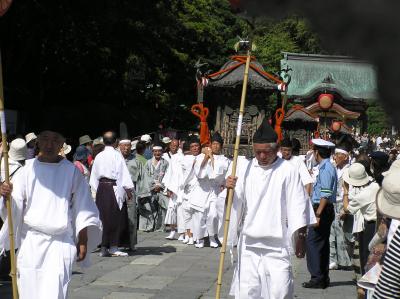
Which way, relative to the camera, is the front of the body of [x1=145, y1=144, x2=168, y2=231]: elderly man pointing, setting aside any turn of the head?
toward the camera

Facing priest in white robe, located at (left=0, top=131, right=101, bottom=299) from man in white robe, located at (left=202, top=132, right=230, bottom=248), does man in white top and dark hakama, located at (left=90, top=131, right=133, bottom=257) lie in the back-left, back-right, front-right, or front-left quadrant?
front-right

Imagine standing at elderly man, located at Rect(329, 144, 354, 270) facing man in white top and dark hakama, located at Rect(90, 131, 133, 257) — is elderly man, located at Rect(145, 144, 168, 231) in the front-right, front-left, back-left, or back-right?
front-right

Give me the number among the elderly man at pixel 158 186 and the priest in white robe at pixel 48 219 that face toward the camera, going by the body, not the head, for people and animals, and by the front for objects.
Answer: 2

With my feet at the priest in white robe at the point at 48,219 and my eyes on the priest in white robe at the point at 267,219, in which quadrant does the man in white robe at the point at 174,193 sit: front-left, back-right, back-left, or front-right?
front-left

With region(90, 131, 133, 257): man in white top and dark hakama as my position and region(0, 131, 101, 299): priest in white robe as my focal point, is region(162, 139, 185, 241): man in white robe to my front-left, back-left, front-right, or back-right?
back-left

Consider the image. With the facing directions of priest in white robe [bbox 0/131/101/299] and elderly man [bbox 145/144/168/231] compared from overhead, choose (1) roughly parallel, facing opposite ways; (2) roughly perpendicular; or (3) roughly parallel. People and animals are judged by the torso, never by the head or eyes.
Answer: roughly parallel

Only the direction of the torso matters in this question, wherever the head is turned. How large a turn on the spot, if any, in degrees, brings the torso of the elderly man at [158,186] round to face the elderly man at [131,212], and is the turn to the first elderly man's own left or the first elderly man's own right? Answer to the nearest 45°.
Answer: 0° — they already face them

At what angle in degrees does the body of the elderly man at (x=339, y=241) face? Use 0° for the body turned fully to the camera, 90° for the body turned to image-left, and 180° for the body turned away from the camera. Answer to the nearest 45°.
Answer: approximately 45°

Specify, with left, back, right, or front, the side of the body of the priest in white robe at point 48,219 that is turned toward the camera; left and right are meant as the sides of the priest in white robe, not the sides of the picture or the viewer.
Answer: front

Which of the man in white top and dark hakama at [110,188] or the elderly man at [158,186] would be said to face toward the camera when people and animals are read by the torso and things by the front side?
the elderly man

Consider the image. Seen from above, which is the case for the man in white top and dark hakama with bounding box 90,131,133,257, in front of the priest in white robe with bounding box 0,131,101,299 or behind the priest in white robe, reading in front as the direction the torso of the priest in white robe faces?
behind

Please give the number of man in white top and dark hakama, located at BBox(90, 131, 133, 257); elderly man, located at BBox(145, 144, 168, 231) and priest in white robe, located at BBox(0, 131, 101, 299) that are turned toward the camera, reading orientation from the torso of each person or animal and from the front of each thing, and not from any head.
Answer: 2

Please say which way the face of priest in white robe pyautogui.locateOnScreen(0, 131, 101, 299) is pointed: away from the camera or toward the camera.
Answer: toward the camera
